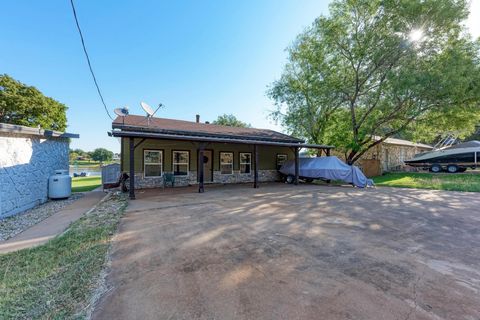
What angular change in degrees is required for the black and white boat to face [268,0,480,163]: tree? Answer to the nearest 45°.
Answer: approximately 45° to its left

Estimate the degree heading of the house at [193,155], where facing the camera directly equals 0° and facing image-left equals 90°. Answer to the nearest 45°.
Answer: approximately 315°

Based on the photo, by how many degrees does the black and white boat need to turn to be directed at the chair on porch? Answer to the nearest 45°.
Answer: approximately 45° to its left

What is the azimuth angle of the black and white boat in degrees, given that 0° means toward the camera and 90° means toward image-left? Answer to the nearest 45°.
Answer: approximately 90°

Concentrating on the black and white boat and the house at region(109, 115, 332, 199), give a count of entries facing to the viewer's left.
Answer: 1

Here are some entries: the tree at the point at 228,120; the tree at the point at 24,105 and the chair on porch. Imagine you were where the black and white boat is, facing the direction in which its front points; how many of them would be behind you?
0

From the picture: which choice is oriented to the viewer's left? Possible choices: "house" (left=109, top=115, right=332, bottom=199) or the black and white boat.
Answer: the black and white boat

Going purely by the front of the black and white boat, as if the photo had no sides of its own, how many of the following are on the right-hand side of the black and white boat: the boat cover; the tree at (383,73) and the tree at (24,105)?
0

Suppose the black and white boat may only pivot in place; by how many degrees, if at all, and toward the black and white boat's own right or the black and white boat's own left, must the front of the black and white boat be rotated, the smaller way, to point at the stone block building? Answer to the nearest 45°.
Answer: approximately 45° to the black and white boat's own left

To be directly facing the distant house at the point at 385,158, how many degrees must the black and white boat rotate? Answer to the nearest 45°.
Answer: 0° — it already faces it

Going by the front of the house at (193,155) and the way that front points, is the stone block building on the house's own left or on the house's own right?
on the house's own right
